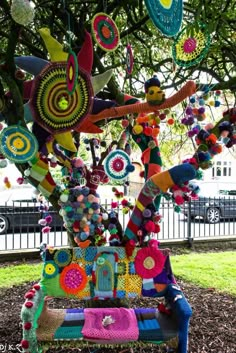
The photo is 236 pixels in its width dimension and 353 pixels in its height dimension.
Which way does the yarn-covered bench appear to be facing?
toward the camera
